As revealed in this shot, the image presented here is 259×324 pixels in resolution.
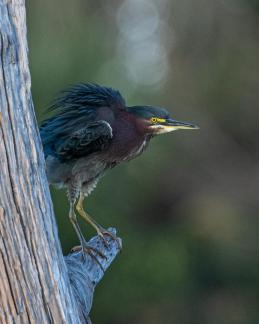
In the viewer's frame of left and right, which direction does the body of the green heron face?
facing to the right of the viewer
